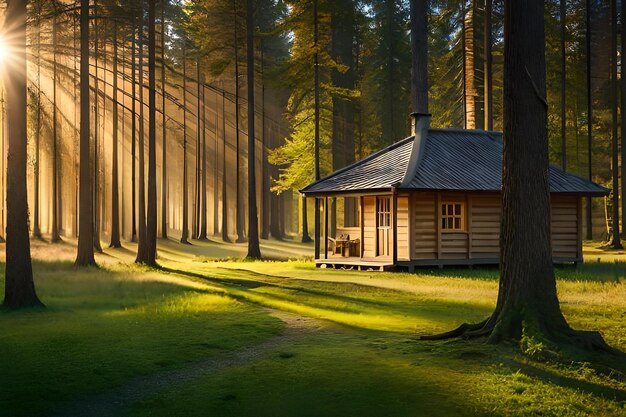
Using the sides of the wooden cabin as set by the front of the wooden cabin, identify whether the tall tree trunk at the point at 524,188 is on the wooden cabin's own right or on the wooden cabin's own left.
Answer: on the wooden cabin's own left

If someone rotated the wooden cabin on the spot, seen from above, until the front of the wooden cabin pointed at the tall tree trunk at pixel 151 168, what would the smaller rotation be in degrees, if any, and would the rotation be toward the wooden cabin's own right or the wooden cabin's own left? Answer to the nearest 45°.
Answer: approximately 45° to the wooden cabin's own right

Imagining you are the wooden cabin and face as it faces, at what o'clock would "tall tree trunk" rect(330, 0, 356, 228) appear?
The tall tree trunk is roughly at 4 o'clock from the wooden cabin.

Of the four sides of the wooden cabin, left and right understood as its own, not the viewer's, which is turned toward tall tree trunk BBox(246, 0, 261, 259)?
right

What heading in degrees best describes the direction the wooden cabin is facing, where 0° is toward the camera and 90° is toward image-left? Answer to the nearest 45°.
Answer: approximately 45°

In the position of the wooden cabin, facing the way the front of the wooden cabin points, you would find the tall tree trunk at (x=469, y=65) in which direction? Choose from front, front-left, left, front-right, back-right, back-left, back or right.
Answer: back-right
